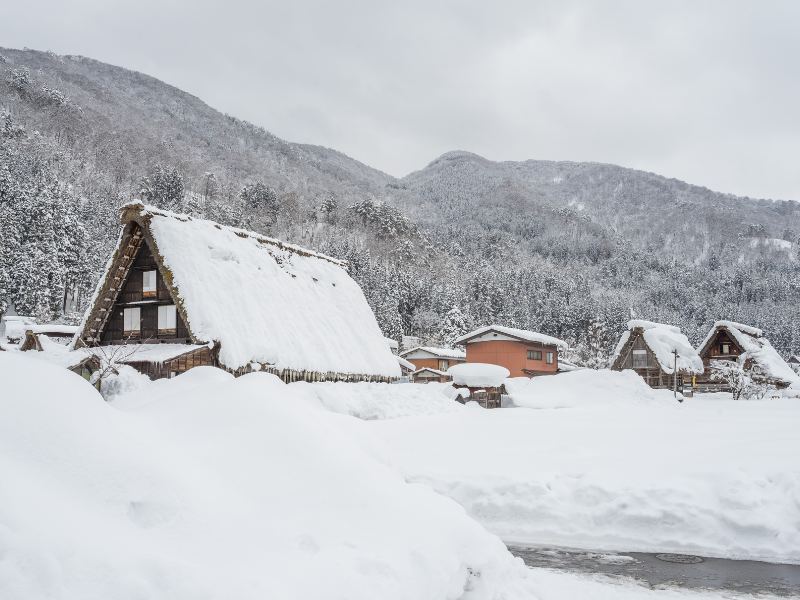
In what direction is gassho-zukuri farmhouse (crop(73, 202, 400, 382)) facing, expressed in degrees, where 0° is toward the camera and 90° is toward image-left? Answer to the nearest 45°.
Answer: approximately 45°

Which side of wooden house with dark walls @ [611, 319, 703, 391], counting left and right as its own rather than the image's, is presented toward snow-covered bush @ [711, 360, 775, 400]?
left

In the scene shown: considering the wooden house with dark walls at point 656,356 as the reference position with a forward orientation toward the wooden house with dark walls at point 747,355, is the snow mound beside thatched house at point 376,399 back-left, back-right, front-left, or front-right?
back-right

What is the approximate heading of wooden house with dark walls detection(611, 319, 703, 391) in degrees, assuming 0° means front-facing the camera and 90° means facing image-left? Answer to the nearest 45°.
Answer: approximately 45°
